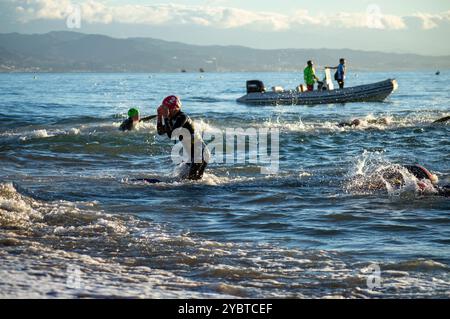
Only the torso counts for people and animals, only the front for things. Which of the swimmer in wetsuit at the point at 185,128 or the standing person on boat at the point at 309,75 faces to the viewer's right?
the standing person on boat

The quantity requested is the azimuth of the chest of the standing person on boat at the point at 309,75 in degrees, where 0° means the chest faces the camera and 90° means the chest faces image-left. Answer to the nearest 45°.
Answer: approximately 270°

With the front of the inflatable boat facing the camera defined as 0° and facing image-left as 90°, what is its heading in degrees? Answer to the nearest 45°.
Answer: approximately 270°

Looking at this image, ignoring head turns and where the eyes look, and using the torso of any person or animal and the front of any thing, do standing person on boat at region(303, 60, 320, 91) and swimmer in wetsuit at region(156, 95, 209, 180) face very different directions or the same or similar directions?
very different directions

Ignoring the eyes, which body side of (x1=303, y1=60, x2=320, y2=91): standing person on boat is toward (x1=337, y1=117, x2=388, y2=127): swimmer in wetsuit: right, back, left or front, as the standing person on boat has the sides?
right
